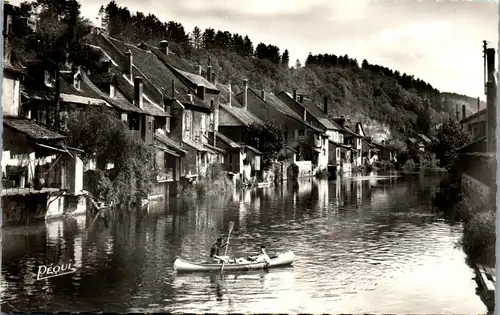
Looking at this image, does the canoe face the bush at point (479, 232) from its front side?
yes

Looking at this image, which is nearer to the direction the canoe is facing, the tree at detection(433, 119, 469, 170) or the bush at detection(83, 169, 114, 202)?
the tree

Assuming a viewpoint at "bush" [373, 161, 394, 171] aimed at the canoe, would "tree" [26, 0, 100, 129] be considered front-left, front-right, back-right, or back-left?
front-right

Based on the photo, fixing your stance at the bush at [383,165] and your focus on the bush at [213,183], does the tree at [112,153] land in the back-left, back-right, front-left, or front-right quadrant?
front-left

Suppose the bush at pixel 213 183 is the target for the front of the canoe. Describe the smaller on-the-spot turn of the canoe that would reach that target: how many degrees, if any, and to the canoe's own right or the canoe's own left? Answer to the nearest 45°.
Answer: approximately 90° to the canoe's own left

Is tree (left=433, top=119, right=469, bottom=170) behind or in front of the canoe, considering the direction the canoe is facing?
in front

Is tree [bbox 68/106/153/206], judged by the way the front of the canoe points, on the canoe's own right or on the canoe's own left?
on the canoe's own left

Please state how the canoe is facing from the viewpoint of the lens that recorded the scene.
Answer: facing to the right of the viewer

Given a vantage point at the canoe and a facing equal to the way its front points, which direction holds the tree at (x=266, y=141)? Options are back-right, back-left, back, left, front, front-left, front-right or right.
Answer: left
